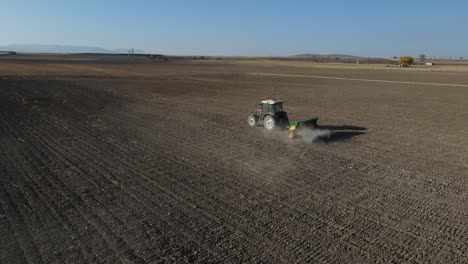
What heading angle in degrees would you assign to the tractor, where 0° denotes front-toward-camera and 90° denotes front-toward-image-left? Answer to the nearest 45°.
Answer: approximately 135°
